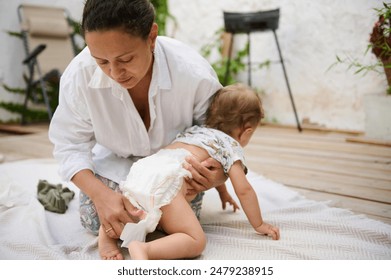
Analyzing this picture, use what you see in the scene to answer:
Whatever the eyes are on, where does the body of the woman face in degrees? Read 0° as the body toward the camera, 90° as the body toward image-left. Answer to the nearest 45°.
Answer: approximately 0°

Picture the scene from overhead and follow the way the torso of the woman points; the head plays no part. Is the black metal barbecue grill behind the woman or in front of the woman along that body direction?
behind
